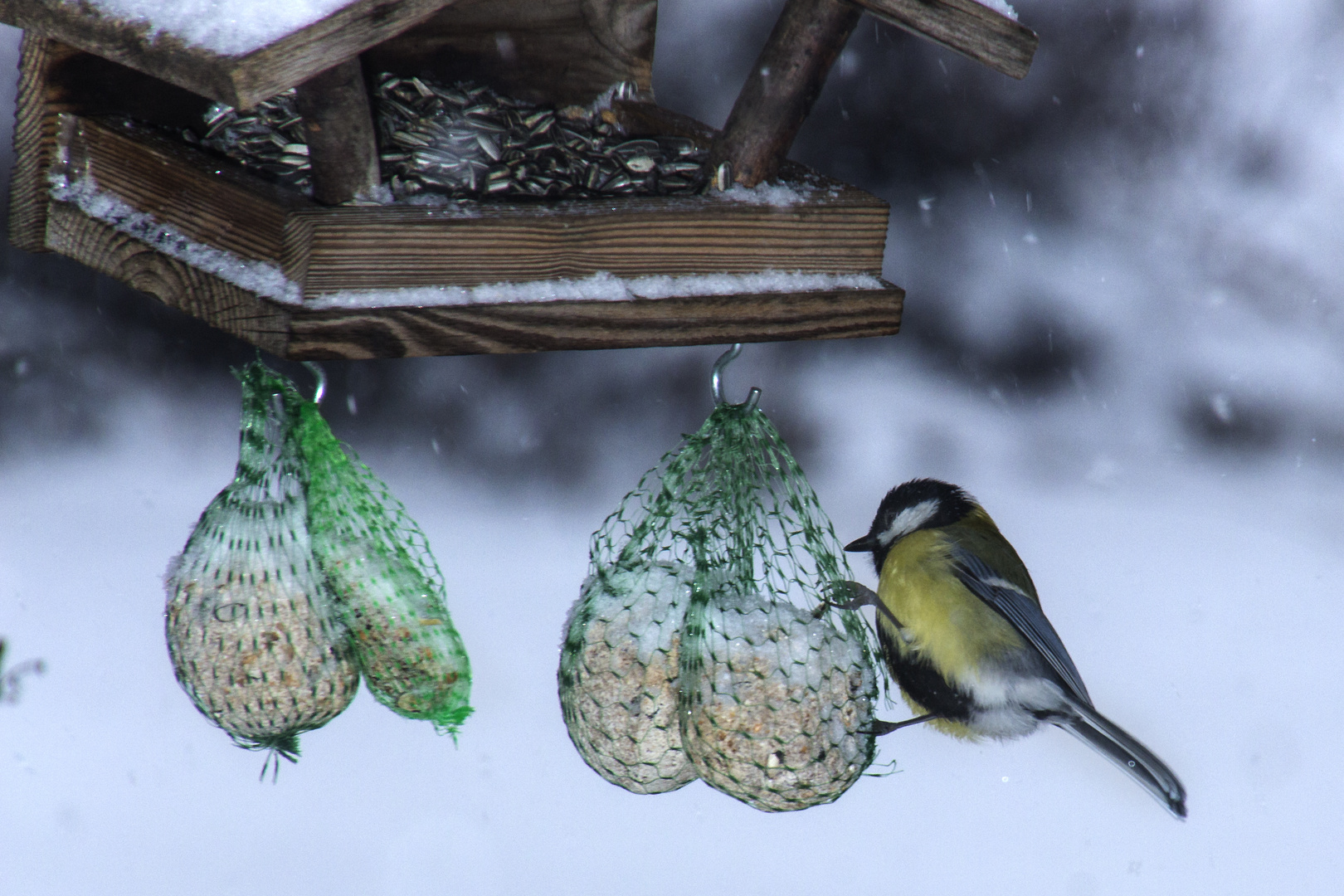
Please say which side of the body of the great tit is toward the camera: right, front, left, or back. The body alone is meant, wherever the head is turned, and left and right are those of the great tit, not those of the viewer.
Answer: left

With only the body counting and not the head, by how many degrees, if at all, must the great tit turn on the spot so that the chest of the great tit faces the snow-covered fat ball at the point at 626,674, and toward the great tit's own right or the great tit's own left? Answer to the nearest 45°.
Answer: approximately 45° to the great tit's own left

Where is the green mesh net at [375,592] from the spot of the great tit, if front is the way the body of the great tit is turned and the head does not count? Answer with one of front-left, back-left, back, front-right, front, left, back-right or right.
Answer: front-left

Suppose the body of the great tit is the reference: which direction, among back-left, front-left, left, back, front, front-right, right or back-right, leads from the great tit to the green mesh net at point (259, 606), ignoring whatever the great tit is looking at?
front-left
